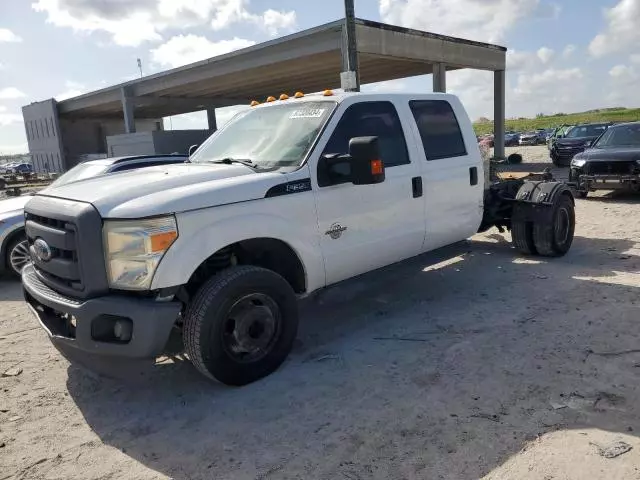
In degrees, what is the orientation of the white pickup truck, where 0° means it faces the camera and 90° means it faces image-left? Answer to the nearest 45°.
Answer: approximately 45°

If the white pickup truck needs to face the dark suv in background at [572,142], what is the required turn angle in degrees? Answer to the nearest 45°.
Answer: approximately 180°

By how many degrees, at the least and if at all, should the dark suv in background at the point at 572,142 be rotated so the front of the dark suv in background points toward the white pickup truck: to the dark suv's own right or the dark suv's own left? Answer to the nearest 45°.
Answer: approximately 45° to the dark suv's own left

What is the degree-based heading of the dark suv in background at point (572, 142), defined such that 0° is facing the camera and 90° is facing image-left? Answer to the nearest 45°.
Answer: approximately 45°
